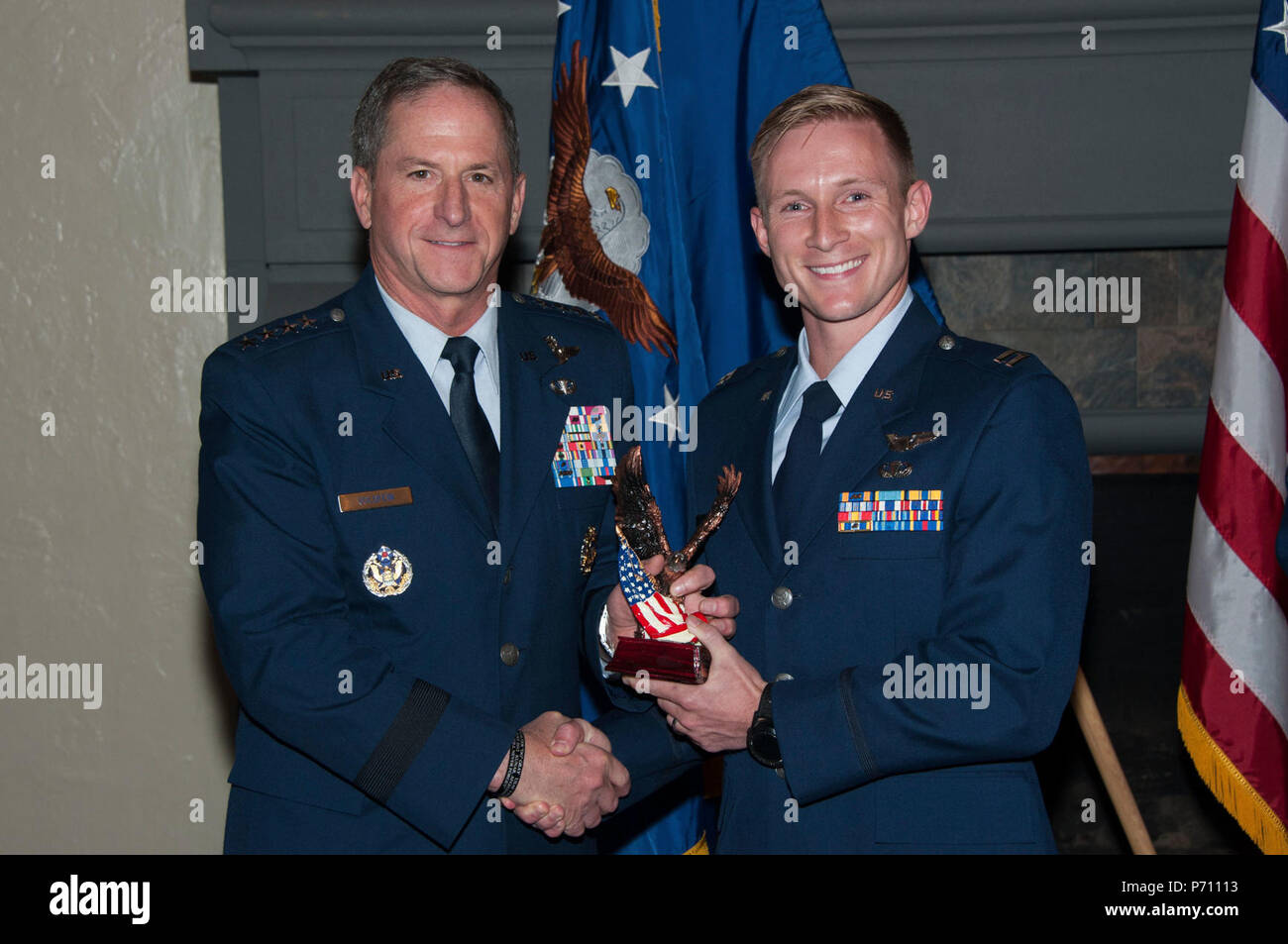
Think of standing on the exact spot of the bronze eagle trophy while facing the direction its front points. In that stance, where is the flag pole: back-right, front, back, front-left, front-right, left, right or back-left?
back

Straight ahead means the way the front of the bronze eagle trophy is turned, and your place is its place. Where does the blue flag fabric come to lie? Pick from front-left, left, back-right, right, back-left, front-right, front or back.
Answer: back-right

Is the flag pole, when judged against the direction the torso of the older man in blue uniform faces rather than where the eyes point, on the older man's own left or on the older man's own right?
on the older man's own left

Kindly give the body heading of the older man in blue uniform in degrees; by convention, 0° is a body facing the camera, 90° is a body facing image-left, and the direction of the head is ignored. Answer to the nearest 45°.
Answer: approximately 315°
